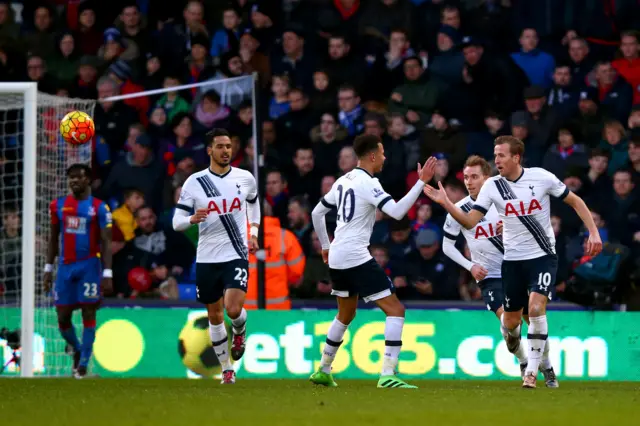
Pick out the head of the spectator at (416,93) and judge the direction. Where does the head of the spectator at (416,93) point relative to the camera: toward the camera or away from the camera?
toward the camera

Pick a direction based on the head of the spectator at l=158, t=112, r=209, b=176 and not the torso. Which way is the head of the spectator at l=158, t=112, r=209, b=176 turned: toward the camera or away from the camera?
toward the camera

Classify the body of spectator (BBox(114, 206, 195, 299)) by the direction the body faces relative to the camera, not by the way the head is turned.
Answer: toward the camera

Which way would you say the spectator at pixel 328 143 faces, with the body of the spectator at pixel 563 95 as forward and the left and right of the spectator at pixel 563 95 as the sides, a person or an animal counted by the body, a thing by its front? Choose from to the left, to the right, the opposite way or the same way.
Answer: the same way

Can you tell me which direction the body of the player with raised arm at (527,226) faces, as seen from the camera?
toward the camera

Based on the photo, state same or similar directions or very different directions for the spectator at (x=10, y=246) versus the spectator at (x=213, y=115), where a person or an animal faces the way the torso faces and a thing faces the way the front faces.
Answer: same or similar directions

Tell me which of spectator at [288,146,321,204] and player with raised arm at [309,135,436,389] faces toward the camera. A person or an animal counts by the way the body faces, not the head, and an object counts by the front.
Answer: the spectator

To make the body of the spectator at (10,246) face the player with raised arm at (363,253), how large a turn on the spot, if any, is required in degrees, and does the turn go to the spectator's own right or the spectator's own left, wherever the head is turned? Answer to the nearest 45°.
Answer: approximately 45° to the spectator's own left

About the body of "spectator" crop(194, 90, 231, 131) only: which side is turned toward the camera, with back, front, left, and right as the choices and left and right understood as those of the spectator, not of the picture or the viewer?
front

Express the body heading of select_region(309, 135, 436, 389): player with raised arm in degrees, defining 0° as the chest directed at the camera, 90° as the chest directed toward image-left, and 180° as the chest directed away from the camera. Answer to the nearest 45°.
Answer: approximately 225°

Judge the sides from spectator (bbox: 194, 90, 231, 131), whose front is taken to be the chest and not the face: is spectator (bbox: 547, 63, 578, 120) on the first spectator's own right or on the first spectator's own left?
on the first spectator's own left

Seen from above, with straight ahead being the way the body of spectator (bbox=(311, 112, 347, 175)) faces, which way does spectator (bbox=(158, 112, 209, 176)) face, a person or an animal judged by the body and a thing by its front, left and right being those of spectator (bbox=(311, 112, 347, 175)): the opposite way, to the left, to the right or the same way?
the same way

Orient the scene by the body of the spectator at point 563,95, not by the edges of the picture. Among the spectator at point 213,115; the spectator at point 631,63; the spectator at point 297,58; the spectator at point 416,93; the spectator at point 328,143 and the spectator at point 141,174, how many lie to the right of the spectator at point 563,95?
5

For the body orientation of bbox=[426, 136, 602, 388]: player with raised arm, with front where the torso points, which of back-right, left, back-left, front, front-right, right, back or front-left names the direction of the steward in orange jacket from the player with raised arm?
back-right

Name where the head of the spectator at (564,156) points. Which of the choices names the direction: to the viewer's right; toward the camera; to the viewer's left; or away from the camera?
toward the camera

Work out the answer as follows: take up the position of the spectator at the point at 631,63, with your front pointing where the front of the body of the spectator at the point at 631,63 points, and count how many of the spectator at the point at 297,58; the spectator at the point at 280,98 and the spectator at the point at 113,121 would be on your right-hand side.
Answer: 3
